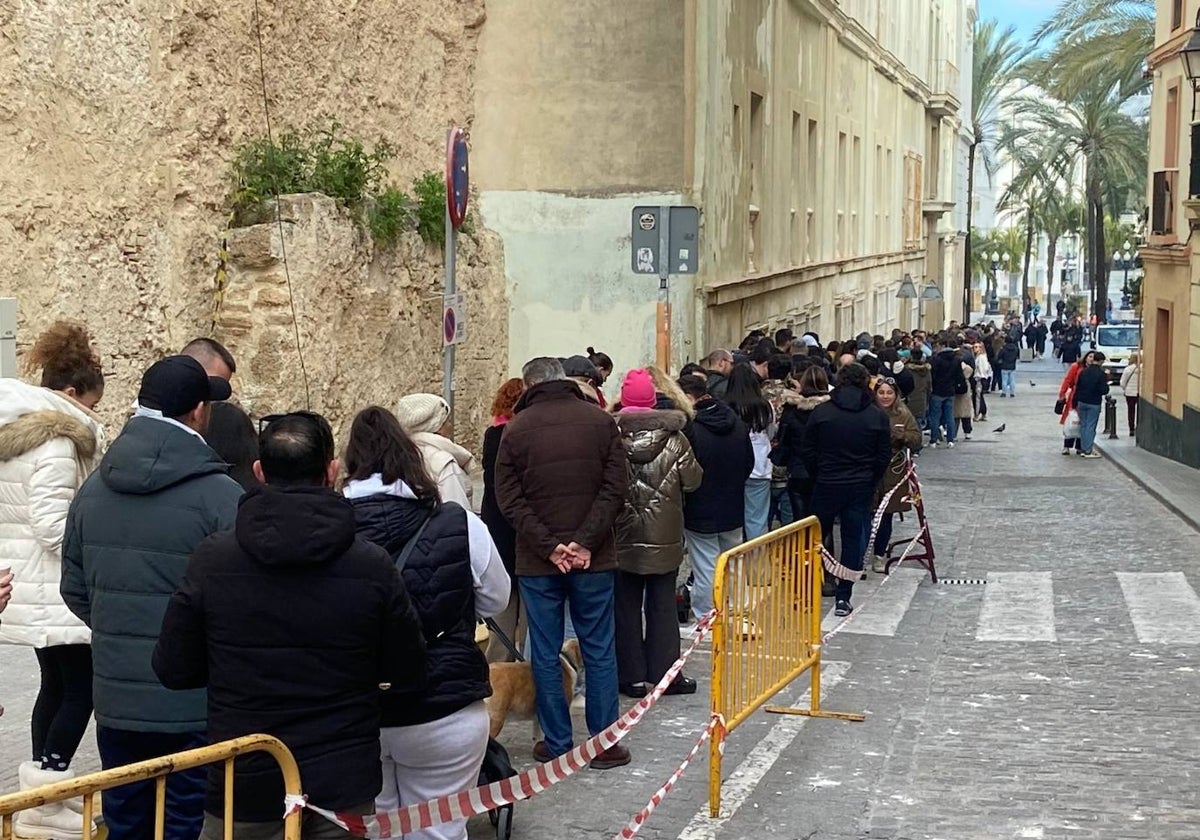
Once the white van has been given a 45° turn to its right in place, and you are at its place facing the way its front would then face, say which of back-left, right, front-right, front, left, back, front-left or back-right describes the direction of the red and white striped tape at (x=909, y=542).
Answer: front-left

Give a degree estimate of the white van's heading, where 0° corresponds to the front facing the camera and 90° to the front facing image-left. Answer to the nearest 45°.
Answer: approximately 0°

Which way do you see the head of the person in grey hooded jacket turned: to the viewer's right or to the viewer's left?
to the viewer's right

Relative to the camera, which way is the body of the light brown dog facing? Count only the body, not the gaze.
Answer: to the viewer's right

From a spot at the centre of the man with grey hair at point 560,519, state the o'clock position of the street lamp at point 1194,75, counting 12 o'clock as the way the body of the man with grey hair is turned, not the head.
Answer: The street lamp is roughly at 1 o'clock from the man with grey hair.

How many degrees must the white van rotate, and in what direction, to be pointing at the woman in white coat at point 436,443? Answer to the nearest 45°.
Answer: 0° — it already faces them

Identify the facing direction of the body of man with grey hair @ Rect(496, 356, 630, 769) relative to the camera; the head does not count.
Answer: away from the camera

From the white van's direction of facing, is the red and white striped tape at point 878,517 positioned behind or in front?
in front

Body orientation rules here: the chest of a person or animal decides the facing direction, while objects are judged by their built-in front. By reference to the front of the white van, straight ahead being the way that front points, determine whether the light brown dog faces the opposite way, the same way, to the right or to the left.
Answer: to the left

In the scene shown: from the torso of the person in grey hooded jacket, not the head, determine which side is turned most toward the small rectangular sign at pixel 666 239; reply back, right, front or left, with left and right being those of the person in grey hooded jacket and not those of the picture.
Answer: front

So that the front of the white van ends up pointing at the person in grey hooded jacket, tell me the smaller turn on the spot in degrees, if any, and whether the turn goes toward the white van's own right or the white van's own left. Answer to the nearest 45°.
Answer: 0° — it already faces them

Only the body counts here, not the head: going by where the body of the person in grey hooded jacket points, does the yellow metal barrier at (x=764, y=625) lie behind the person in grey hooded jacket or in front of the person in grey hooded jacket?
in front
